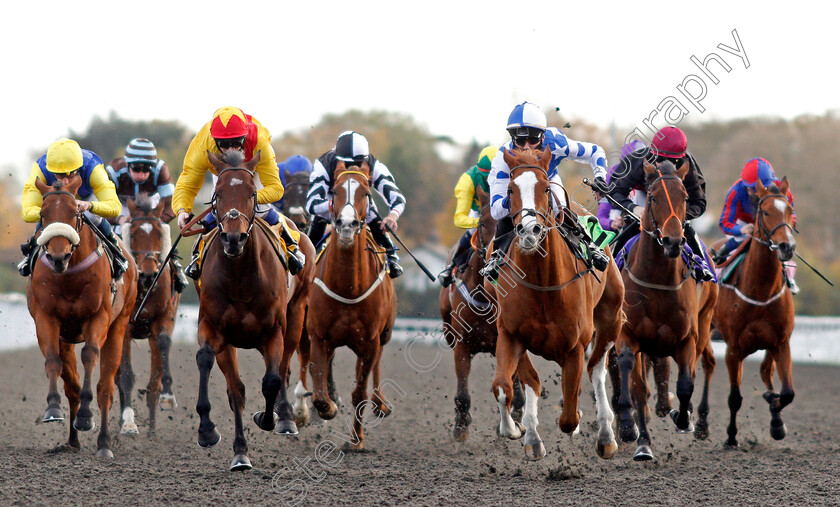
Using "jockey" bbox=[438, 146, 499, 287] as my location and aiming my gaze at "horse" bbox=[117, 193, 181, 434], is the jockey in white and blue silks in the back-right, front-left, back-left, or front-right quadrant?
back-left

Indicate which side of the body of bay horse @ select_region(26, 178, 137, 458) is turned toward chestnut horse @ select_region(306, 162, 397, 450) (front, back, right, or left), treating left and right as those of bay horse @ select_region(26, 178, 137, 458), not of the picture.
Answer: left

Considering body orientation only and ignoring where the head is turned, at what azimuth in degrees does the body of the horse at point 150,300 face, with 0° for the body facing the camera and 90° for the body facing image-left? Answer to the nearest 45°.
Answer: approximately 0°

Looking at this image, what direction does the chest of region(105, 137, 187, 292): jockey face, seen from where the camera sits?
toward the camera

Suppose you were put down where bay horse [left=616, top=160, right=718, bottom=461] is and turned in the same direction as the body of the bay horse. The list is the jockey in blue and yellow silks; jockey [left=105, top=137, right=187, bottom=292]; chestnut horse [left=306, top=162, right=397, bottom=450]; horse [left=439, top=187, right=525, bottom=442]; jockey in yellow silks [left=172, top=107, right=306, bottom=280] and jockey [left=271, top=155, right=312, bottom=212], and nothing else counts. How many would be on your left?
0

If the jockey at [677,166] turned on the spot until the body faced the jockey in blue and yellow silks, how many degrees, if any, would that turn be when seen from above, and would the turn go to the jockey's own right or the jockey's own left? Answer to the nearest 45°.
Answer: approximately 90° to the jockey's own right

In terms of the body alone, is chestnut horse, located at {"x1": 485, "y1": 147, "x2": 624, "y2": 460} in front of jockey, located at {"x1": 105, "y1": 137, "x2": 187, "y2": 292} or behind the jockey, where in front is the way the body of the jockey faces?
in front

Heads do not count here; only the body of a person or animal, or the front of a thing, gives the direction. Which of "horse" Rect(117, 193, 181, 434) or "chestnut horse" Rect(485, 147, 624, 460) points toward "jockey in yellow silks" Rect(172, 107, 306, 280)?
the horse

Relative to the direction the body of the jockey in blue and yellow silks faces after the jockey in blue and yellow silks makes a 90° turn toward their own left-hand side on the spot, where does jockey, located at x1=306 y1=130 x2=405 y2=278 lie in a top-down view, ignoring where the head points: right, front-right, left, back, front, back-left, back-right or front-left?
front

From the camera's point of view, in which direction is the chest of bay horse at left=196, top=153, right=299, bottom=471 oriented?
toward the camera

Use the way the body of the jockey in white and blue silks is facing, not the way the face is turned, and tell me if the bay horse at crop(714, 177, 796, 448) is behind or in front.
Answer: behind

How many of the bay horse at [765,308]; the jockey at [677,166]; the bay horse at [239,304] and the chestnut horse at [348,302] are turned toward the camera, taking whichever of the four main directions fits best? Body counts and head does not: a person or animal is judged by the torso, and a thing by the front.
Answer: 4

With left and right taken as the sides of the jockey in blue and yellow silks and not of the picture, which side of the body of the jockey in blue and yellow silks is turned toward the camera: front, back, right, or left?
front

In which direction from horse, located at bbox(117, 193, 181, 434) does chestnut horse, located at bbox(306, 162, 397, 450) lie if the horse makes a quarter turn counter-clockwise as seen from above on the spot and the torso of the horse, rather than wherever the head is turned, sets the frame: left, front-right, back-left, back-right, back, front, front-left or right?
front-right

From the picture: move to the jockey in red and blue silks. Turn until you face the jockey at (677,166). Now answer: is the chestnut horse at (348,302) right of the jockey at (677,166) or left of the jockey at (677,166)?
right

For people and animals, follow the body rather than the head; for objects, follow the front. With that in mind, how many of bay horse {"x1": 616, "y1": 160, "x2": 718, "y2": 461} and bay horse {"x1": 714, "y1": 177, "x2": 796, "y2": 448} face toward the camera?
2

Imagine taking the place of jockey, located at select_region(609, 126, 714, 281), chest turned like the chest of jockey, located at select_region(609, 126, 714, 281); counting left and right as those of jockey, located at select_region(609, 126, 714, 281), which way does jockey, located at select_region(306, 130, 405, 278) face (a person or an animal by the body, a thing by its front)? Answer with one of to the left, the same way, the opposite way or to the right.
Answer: the same way

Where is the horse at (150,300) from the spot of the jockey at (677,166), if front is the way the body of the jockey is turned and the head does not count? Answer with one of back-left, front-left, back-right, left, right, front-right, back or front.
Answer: right

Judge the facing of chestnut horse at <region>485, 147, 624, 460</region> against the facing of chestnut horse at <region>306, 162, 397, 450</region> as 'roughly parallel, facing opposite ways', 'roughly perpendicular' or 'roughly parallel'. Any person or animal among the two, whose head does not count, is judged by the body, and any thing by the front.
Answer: roughly parallel

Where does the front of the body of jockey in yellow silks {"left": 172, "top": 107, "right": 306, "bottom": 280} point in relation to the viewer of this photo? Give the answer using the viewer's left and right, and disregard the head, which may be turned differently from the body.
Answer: facing the viewer

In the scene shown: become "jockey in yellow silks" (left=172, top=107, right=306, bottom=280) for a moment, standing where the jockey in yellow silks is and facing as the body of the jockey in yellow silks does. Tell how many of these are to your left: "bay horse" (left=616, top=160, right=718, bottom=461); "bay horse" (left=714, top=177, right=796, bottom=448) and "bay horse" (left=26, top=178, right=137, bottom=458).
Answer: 2

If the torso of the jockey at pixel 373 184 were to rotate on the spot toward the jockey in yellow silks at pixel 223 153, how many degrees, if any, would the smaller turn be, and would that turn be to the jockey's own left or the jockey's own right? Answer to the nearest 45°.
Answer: approximately 45° to the jockey's own right
